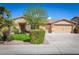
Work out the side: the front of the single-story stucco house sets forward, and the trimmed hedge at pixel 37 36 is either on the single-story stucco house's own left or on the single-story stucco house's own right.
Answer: on the single-story stucco house's own right

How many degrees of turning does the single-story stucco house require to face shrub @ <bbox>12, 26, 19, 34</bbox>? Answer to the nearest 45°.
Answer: approximately 90° to its right

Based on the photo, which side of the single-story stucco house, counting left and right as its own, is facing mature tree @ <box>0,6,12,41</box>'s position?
right

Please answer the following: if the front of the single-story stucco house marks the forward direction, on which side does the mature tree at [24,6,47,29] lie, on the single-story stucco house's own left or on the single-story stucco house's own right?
on the single-story stucco house's own right

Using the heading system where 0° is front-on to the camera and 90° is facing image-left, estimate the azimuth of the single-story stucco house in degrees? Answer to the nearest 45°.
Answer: approximately 0°
